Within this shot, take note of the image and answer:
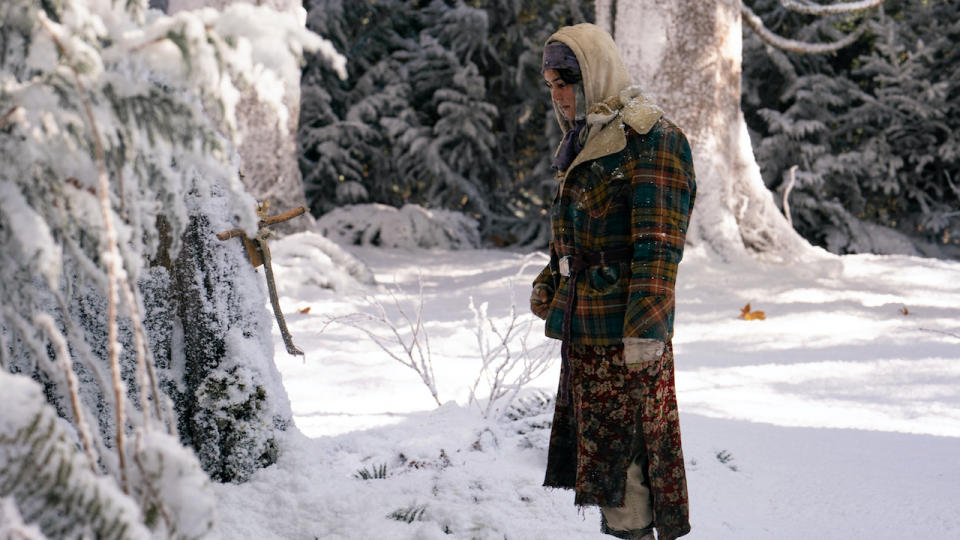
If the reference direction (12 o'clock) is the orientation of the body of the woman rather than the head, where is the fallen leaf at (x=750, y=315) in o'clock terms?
The fallen leaf is roughly at 5 o'clock from the woman.

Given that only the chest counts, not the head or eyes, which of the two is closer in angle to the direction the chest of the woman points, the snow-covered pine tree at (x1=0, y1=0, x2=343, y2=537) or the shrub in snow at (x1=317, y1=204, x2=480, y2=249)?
the snow-covered pine tree

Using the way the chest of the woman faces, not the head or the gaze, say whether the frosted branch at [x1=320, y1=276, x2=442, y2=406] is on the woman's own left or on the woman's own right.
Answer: on the woman's own right

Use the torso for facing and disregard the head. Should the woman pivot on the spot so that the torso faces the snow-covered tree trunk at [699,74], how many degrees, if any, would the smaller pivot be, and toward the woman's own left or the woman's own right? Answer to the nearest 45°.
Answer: approximately 135° to the woman's own right

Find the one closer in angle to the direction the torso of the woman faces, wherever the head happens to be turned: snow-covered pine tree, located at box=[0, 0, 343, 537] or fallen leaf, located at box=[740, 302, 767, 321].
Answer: the snow-covered pine tree

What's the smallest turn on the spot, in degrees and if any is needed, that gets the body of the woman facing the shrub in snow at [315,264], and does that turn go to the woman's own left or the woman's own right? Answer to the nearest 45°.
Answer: approximately 90° to the woman's own right

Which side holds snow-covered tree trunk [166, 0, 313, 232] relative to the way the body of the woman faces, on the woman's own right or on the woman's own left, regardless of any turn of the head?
on the woman's own right

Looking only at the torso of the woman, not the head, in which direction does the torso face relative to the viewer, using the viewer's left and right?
facing the viewer and to the left of the viewer

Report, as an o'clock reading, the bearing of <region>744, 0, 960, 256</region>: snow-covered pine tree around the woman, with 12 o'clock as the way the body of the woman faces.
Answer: The snow-covered pine tree is roughly at 5 o'clock from the woman.

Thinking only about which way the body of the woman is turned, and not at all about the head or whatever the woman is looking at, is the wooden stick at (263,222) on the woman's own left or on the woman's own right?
on the woman's own right

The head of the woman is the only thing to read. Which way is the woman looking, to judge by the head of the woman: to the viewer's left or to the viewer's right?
to the viewer's left
